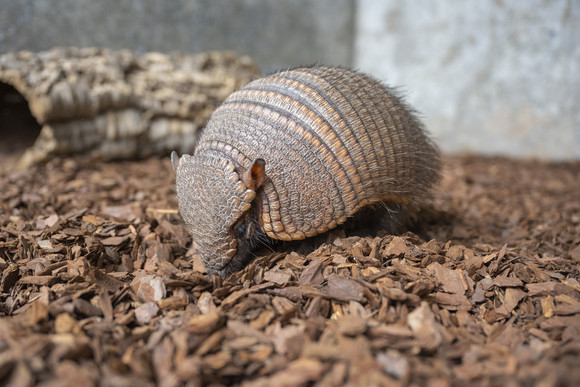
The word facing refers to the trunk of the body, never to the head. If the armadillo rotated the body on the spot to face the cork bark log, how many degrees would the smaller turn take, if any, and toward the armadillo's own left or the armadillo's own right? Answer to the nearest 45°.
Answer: approximately 90° to the armadillo's own right

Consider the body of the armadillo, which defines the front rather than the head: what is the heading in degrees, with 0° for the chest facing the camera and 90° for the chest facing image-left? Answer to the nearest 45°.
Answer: approximately 45°
